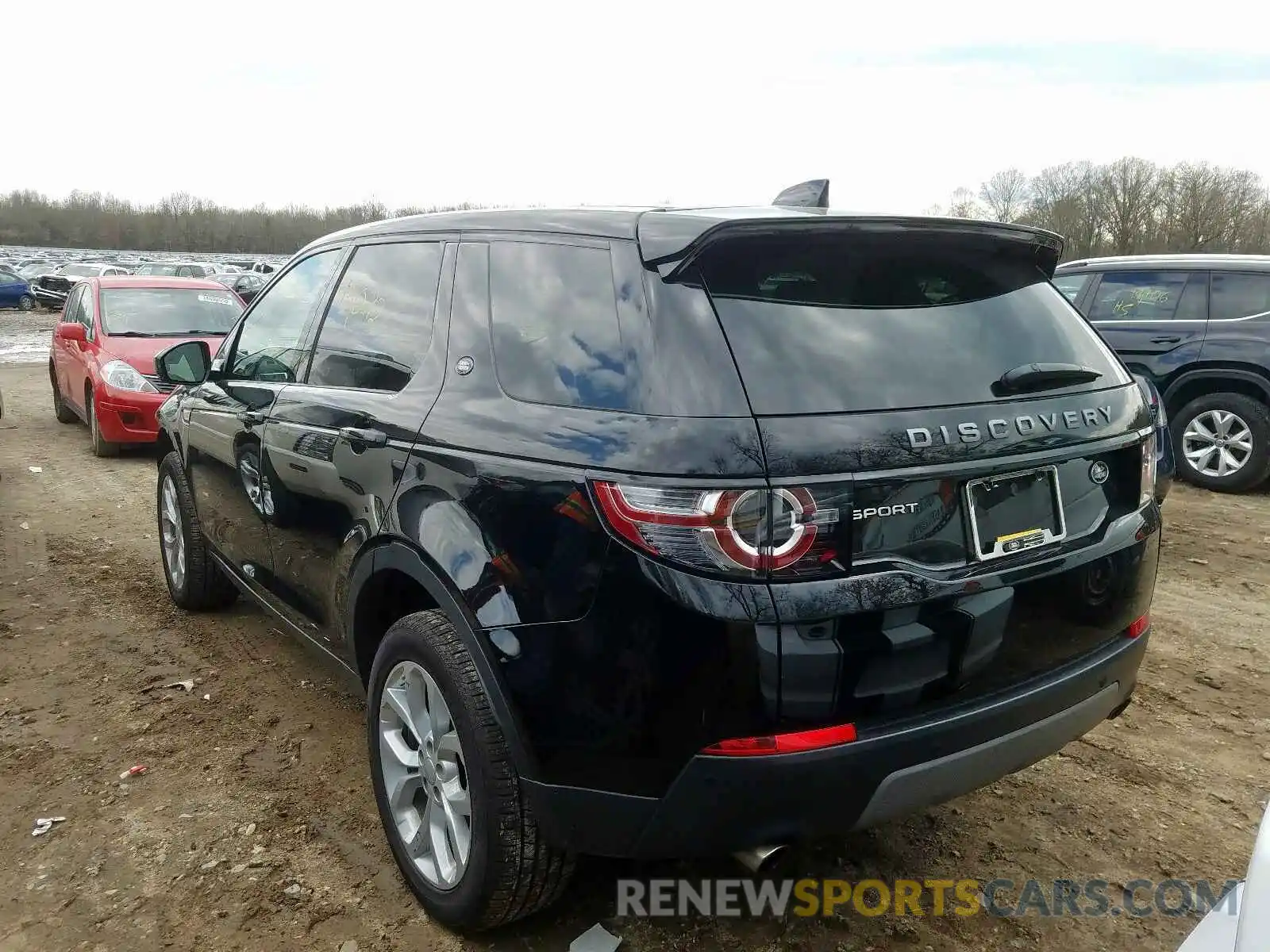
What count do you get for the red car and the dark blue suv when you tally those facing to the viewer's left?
1

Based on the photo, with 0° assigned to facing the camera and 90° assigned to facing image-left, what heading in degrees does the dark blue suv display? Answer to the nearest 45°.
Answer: approximately 90°

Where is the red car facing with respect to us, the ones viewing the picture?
facing the viewer and to the right of the viewer

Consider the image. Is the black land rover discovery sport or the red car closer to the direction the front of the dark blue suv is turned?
the red car

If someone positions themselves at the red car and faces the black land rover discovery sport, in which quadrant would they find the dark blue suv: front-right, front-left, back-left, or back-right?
front-left

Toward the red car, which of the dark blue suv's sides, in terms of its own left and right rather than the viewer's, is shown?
front

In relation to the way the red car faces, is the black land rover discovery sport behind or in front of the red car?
in front

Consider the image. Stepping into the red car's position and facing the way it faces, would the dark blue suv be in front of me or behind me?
in front

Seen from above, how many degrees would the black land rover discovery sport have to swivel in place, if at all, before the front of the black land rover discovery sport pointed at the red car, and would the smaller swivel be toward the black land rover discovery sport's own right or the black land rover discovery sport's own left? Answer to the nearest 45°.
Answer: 0° — it already faces it

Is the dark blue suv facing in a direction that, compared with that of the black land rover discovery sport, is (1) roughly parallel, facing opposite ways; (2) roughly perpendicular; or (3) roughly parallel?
roughly parallel

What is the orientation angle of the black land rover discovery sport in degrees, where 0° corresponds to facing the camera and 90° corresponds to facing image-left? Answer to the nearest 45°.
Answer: approximately 135°

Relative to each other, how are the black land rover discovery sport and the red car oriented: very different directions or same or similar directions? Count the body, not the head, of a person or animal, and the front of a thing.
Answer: very different directions

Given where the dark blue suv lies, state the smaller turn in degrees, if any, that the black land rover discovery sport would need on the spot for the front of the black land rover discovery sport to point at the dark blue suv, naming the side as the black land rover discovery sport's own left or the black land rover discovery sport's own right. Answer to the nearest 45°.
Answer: approximately 90° to the black land rover discovery sport's own right
